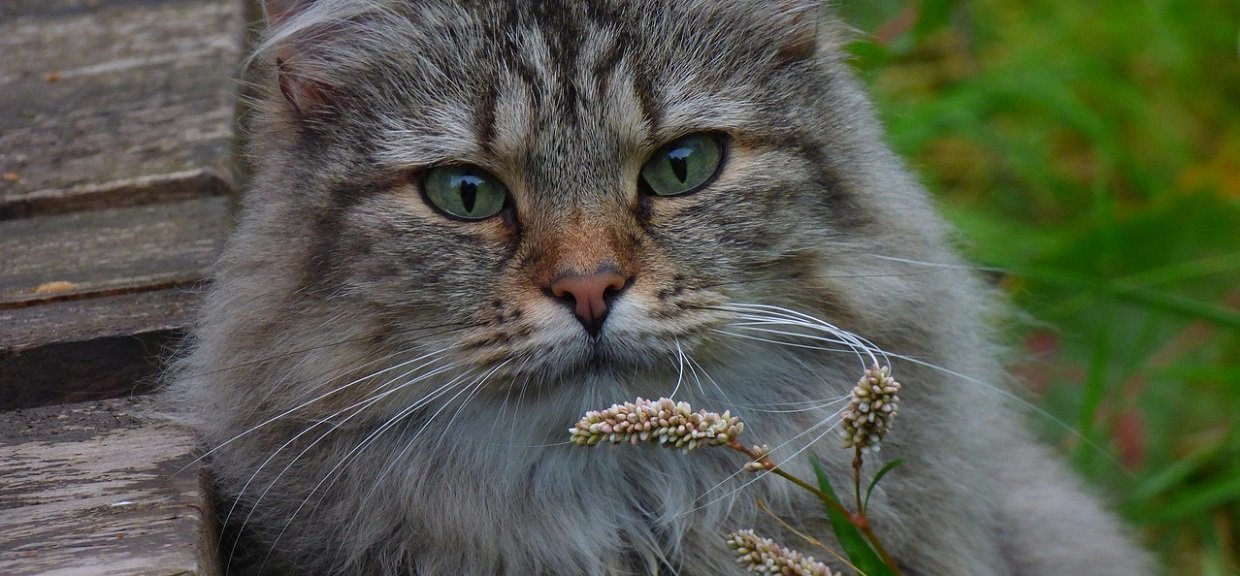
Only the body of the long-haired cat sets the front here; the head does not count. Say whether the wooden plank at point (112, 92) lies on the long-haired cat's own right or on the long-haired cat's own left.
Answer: on the long-haired cat's own right

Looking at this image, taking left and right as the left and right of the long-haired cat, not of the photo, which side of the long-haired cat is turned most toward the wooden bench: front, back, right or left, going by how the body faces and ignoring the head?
right

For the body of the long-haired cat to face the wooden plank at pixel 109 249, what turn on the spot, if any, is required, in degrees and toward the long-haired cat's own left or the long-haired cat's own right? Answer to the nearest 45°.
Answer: approximately 90° to the long-haired cat's own right

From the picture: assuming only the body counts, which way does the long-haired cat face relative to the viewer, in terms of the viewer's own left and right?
facing the viewer
